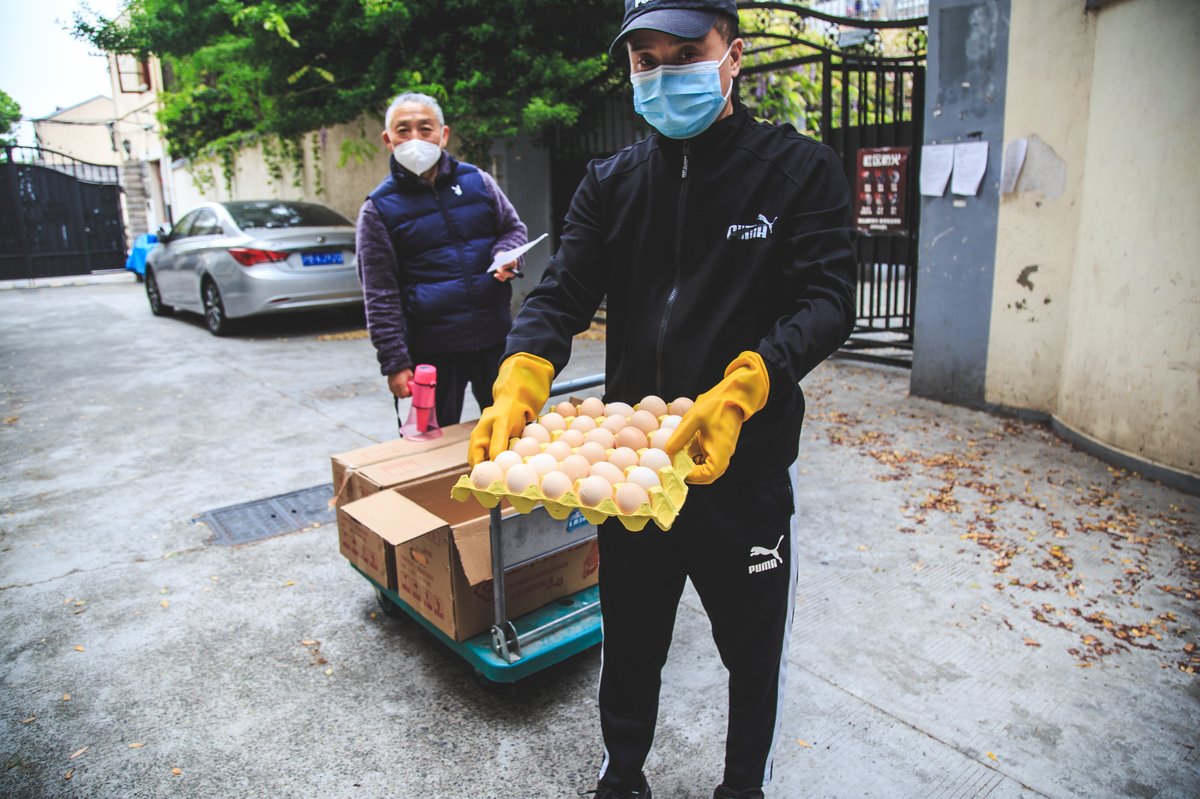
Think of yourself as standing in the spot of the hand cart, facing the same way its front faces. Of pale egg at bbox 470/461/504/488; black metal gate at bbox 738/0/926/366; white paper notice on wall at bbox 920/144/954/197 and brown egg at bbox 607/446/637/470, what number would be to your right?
2

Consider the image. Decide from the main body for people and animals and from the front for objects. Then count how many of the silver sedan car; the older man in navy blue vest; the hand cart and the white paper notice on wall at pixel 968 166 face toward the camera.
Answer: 2

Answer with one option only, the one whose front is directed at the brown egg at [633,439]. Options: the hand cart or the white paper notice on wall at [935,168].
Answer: the white paper notice on wall

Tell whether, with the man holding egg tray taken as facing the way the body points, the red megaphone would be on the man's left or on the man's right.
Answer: on the man's right

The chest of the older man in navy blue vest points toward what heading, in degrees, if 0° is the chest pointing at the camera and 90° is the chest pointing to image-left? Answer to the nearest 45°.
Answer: approximately 0°

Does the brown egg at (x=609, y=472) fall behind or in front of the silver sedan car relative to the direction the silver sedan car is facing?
behind

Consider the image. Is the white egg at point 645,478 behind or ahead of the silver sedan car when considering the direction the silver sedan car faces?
behind

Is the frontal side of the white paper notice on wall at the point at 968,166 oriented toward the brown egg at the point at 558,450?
yes

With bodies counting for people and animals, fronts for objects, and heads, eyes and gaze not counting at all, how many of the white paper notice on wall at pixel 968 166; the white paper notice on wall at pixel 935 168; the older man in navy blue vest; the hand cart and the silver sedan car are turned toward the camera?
3

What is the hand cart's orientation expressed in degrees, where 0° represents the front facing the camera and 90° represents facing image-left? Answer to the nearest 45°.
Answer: approximately 135°

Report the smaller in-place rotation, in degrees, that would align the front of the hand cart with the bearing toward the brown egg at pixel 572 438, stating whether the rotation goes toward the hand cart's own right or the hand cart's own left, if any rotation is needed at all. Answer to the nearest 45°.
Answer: approximately 135° to the hand cart's own left

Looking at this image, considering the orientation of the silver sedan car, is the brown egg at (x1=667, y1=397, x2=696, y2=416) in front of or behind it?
behind
